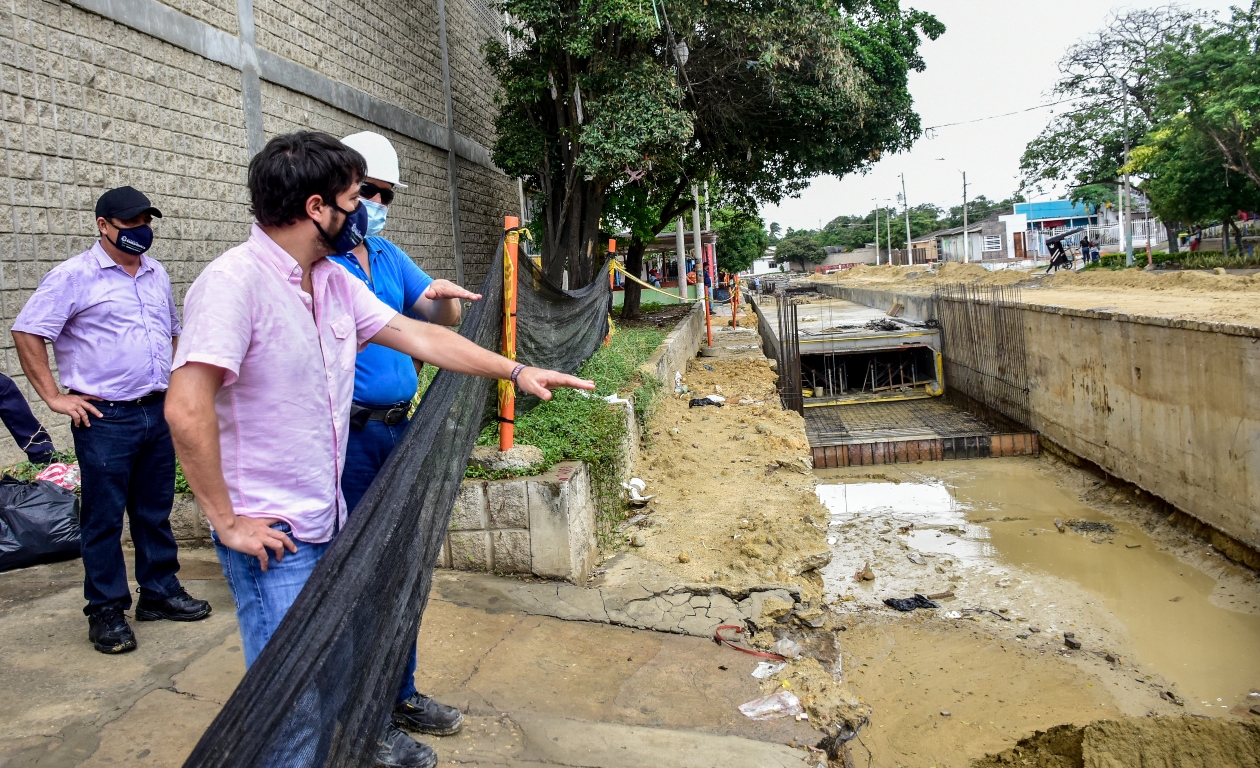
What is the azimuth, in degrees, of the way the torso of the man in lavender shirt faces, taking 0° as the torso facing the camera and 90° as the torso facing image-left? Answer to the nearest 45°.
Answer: approximately 315°

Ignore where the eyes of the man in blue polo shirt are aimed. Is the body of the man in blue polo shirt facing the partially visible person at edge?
no

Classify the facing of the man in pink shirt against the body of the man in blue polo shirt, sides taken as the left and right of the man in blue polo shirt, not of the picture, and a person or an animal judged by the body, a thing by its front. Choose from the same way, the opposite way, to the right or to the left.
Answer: the same way

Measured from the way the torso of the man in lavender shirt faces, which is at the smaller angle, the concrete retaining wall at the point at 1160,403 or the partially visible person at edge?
the concrete retaining wall

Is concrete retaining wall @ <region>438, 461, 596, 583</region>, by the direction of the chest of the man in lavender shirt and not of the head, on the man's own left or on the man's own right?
on the man's own left

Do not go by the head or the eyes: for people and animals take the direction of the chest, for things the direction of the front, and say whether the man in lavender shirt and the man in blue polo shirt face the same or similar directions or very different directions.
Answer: same or similar directions

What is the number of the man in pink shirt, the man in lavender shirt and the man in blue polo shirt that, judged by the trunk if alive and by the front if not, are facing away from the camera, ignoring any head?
0

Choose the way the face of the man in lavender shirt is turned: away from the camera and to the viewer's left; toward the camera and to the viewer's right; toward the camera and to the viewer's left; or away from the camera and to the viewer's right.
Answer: toward the camera and to the viewer's right

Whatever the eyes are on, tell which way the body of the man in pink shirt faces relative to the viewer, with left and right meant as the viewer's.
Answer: facing the viewer and to the right of the viewer

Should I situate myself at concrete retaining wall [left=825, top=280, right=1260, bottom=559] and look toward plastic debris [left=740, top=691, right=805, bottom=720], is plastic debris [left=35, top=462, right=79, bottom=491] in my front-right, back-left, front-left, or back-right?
front-right
